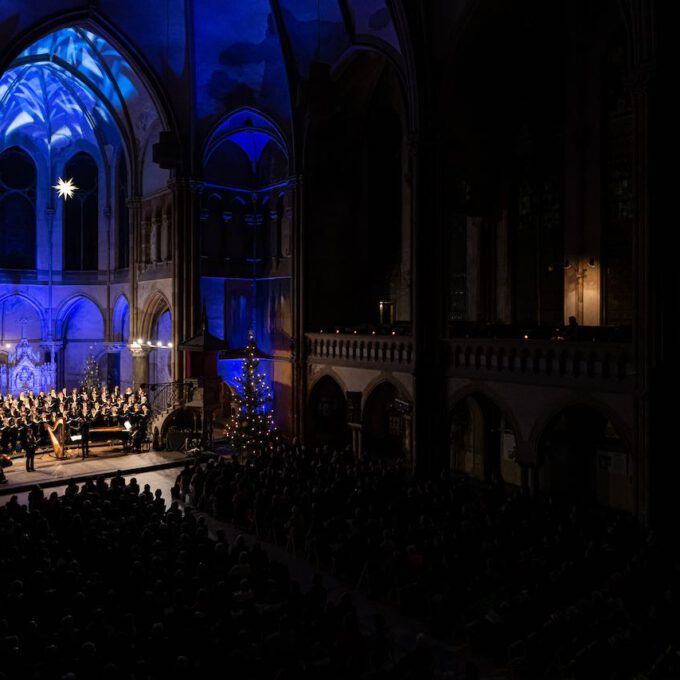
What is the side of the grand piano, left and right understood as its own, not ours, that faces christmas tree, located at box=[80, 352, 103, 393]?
left

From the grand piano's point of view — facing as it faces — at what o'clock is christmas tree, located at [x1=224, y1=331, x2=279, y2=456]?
The christmas tree is roughly at 1 o'clock from the grand piano.

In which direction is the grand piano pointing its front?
to the viewer's right
